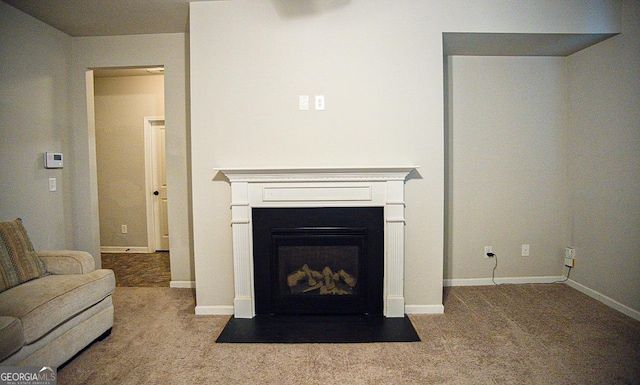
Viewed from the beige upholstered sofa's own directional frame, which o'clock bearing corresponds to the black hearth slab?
The black hearth slab is roughly at 11 o'clock from the beige upholstered sofa.

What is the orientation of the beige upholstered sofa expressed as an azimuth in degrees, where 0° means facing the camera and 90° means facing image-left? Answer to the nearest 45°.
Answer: approximately 315°

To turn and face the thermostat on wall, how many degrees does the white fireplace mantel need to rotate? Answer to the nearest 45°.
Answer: approximately 90° to its right

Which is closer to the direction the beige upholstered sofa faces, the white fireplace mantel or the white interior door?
the white fireplace mantel

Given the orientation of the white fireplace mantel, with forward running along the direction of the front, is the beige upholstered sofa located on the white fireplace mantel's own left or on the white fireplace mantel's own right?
on the white fireplace mantel's own right

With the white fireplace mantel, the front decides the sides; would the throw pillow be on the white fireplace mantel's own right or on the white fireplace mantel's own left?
on the white fireplace mantel's own right

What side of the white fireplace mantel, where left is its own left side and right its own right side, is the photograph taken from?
front

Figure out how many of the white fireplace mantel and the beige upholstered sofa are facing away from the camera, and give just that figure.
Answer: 0

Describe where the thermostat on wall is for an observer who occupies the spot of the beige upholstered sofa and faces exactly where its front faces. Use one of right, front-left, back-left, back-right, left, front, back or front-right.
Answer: back-left

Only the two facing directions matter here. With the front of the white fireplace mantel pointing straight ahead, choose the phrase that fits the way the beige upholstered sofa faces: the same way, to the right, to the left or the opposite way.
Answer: to the left

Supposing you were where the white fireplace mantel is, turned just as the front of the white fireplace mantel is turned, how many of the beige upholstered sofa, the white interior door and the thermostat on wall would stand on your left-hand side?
0

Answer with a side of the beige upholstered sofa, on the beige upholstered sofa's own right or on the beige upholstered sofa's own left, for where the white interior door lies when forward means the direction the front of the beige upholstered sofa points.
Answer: on the beige upholstered sofa's own left
